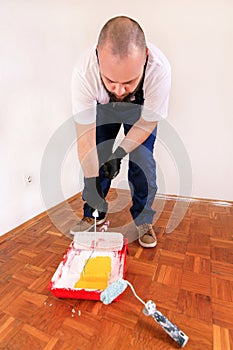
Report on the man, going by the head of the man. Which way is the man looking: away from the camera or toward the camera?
toward the camera

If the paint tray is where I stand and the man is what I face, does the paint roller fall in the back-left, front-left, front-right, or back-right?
back-right

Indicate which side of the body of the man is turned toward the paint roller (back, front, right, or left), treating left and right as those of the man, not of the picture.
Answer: front

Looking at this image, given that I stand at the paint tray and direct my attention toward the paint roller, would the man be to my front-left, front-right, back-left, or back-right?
back-left

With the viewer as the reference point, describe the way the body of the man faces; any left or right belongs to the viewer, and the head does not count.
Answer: facing the viewer

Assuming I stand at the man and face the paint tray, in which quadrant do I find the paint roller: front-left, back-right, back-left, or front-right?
front-left
